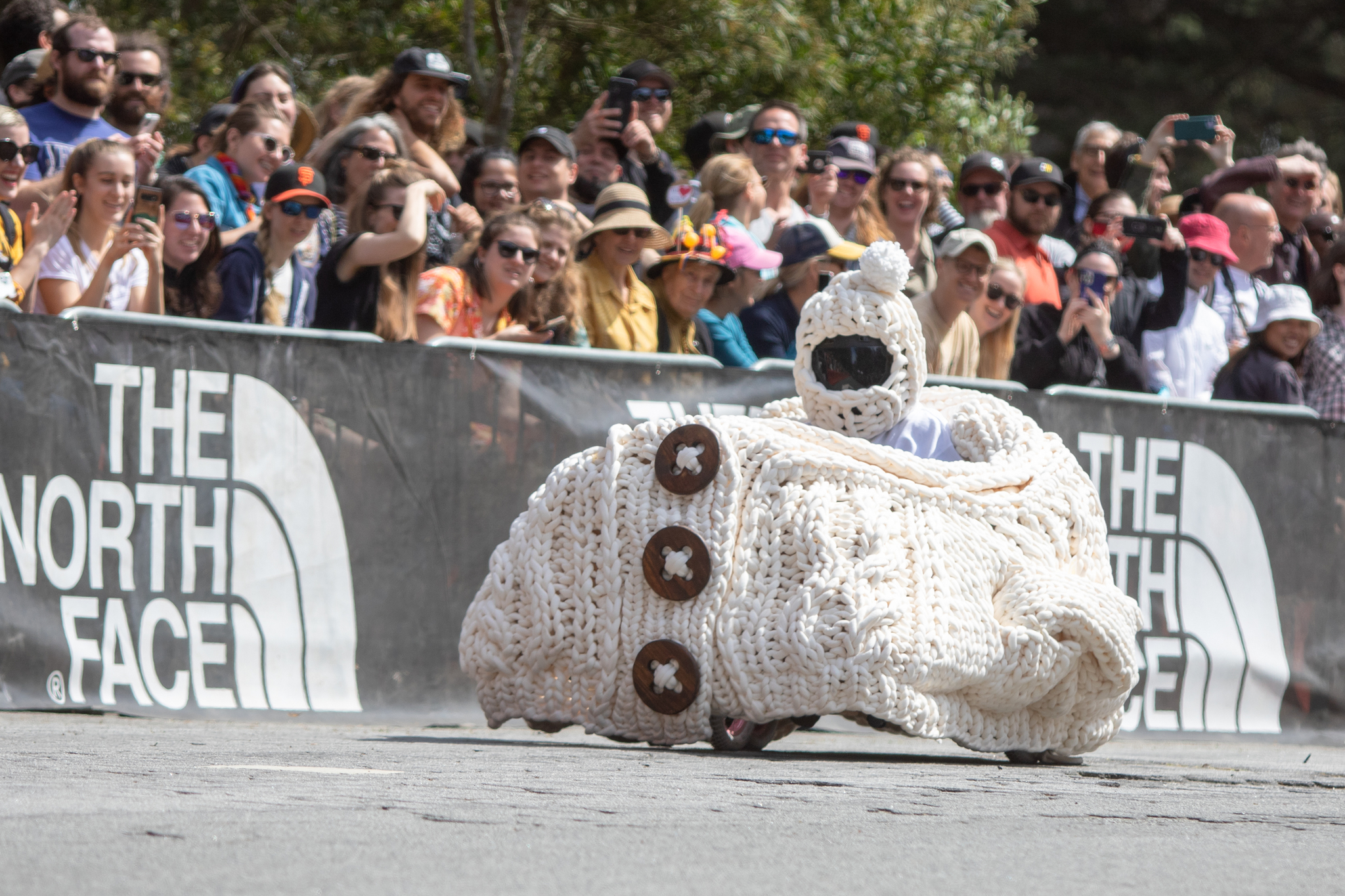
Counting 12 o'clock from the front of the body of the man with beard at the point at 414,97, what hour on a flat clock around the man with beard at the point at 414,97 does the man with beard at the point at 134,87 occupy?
the man with beard at the point at 134,87 is roughly at 4 o'clock from the man with beard at the point at 414,97.

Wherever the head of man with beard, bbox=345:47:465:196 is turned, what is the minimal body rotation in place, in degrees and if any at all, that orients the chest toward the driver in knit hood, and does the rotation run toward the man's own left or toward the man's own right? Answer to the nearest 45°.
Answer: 0° — they already face them

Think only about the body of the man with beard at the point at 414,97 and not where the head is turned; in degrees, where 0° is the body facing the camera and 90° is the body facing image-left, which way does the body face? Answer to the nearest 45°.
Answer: approximately 315°

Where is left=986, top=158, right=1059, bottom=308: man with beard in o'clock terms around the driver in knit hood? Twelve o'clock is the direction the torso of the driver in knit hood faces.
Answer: The man with beard is roughly at 5 o'clock from the driver in knit hood.

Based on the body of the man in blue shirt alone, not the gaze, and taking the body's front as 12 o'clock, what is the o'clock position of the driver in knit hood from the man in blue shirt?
The driver in knit hood is roughly at 12 o'clock from the man in blue shirt.

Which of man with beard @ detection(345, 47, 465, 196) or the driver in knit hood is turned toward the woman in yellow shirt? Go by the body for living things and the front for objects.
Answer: the man with beard

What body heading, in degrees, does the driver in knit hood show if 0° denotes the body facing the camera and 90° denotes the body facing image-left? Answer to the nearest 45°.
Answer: approximately 45°

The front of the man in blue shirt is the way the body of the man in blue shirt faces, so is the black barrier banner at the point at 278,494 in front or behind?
in front

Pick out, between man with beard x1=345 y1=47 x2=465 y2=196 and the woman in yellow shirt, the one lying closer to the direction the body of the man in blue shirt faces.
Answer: the woman in yellow shirt

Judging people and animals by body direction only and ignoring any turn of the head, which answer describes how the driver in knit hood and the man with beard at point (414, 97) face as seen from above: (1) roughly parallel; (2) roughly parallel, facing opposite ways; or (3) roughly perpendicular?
roughly perpendicular
